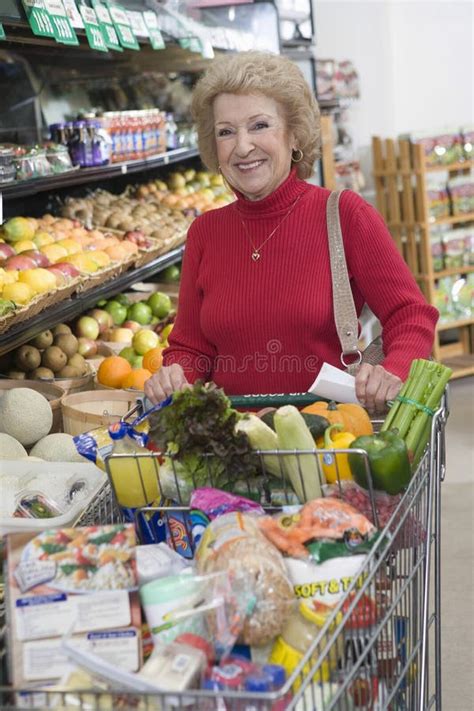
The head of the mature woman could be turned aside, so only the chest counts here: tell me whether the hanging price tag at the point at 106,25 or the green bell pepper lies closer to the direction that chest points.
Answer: the green bell pepper

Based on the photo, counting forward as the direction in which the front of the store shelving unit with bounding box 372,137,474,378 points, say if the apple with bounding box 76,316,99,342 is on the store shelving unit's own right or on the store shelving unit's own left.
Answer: on the store shelving unit's own right

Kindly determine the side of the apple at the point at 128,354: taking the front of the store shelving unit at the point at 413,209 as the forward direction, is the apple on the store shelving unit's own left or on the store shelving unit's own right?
on the store shelving unit's own right

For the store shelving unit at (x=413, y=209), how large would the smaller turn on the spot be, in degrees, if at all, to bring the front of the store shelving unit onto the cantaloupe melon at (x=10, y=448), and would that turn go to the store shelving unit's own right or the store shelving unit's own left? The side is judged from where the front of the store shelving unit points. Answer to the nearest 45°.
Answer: approximately 45° to the store shelving unit's own right

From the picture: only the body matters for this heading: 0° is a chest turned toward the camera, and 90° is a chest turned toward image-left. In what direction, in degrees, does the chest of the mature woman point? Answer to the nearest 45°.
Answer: approximately 45°
